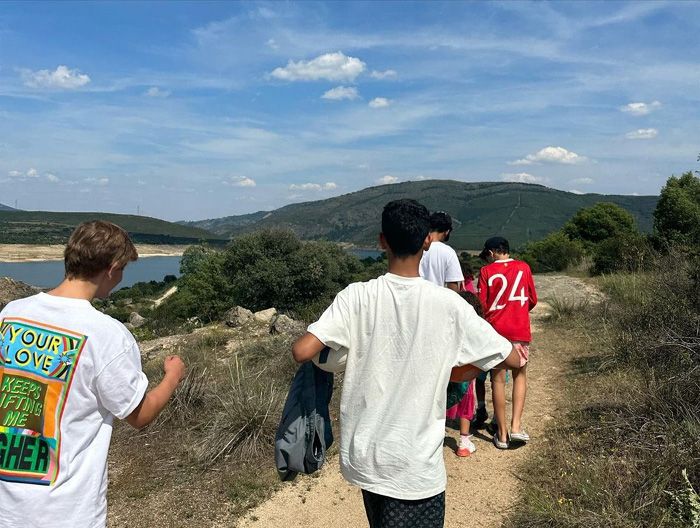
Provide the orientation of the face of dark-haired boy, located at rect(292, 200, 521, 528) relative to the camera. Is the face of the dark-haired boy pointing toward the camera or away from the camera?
away from the camera

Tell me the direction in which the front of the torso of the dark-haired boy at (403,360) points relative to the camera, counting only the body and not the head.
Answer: away from the camera

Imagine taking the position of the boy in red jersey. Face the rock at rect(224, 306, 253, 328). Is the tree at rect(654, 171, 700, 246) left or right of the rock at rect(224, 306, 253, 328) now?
right

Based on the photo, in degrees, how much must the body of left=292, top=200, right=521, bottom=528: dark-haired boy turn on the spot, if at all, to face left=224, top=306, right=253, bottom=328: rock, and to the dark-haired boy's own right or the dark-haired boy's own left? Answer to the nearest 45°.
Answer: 0° — they already face it

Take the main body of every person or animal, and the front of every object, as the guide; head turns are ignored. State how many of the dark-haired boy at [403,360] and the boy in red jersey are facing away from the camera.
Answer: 2

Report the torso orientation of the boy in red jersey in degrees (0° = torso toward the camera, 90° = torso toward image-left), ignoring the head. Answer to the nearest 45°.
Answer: approximately 180°
